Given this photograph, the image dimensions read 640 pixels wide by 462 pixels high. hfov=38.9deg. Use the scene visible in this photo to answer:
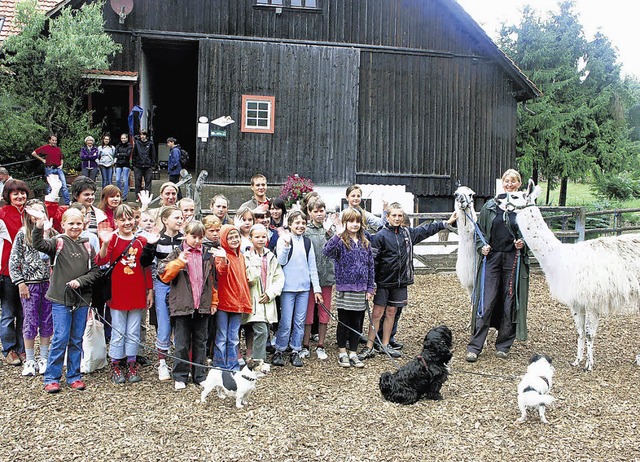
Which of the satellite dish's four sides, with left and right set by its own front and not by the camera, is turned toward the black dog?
front

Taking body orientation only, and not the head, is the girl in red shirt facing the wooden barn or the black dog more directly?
the black dog

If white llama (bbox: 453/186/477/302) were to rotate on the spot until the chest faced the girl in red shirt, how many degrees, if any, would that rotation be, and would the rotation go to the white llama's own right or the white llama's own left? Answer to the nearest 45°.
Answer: approximately 45° to the white llama's own right

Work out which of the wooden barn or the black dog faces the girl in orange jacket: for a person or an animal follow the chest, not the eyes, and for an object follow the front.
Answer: the wooden barn

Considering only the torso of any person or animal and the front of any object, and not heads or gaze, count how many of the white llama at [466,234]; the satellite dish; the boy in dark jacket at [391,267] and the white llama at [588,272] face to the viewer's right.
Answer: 0

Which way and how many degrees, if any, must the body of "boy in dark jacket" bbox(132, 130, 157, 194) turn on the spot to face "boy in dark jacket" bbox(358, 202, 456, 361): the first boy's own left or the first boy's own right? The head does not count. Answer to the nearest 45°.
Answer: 0° — they already face them

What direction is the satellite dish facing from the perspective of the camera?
toward the camera

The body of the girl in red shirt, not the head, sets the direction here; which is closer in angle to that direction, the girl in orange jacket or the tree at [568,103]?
the girl in orange jacket

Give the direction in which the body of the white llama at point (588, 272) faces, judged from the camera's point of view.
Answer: to the viewer's left

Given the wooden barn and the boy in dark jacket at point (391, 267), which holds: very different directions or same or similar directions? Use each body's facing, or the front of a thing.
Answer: same or similar directions

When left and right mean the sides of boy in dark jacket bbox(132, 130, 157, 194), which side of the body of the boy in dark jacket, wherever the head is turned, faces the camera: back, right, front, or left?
front

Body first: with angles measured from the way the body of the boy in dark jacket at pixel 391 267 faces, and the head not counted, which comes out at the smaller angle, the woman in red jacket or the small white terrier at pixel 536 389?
the small white terrier

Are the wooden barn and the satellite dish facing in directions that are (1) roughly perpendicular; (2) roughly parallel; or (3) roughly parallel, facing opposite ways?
roughly parallel

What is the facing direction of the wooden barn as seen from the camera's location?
facing the viewer

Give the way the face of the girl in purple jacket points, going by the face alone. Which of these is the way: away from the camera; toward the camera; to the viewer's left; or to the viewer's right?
toward the camera

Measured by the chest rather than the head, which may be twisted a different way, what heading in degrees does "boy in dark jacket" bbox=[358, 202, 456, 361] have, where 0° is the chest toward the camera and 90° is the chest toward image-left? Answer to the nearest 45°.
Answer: approximately 0°

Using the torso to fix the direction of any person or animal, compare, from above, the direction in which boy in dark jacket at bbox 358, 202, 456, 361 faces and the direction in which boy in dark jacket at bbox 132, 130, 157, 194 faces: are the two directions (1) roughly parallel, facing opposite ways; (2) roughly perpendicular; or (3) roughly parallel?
roughly parallel

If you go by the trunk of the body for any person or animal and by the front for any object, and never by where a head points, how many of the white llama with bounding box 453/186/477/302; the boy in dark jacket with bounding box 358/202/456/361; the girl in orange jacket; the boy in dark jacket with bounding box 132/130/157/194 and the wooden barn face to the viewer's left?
0
